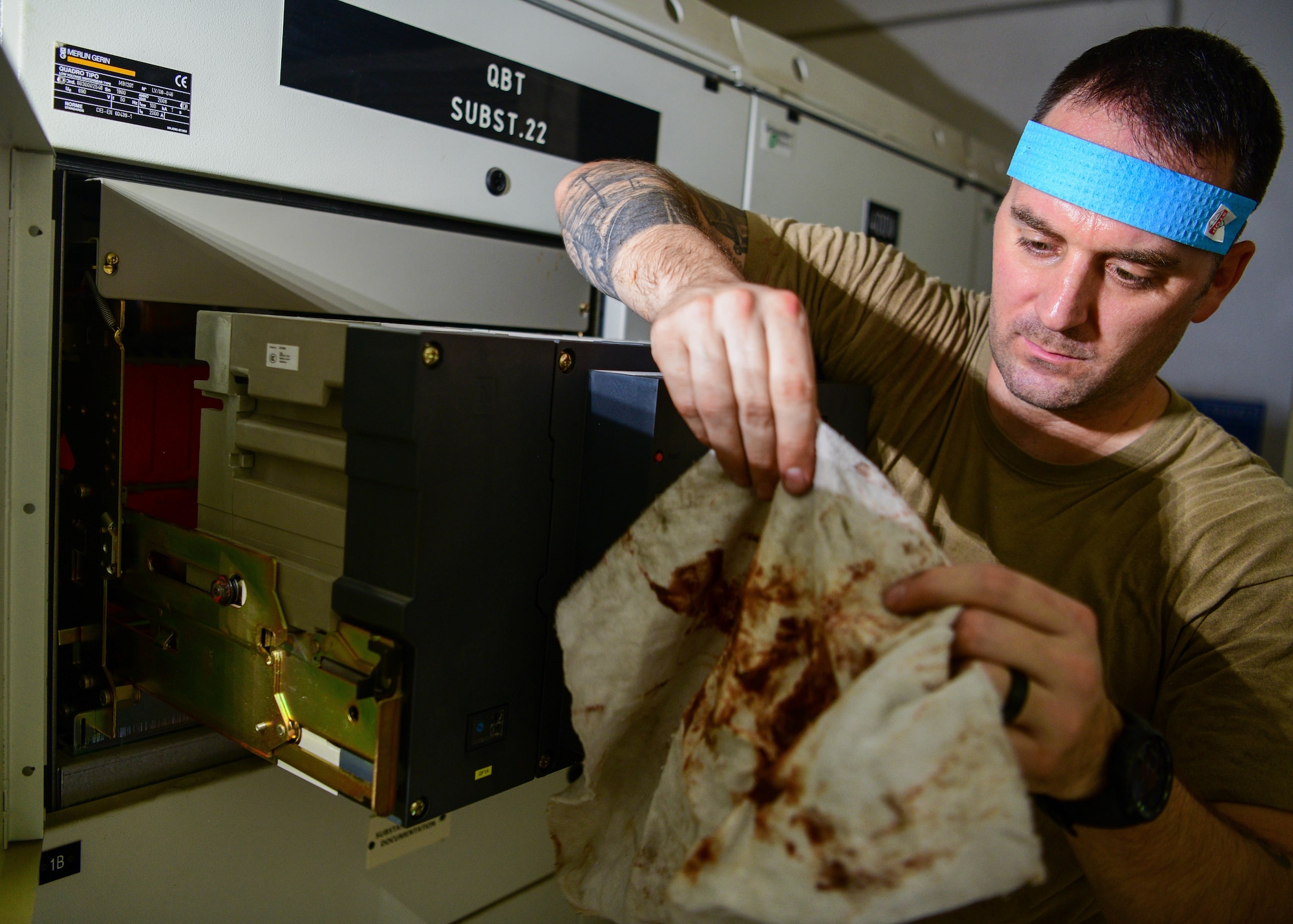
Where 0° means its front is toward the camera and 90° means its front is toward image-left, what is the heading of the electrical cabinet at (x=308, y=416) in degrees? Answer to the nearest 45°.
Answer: approximately 315°

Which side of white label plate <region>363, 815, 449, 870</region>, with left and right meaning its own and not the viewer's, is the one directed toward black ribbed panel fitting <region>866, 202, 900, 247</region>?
left

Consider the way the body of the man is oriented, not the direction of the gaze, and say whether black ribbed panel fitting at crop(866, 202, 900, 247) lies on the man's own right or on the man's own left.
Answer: on the man's own right

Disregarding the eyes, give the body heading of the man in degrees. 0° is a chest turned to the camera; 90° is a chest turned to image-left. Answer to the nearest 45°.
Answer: approximately 45°

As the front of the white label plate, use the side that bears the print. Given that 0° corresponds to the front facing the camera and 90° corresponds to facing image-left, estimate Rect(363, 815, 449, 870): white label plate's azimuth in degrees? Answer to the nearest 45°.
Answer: approximately 315°
